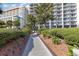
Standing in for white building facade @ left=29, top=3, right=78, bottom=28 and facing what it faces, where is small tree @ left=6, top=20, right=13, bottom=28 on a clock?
The small tree is roughly at 3 o'clock from the white building facade.

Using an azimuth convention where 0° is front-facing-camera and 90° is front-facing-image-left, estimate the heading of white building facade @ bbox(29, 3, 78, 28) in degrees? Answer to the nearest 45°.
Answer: approximately 0°

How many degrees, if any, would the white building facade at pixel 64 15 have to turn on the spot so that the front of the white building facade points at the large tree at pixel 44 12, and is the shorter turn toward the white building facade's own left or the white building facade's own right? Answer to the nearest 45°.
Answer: approximately 90° to the white building facade's own right

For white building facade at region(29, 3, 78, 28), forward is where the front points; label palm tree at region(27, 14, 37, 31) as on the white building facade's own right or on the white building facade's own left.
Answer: on the white building facade's own right

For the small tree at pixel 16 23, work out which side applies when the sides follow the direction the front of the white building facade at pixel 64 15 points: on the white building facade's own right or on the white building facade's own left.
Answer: on the white building facade's own right

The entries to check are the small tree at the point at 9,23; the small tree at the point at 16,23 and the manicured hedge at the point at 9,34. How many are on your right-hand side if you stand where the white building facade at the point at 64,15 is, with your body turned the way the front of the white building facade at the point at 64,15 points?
3
